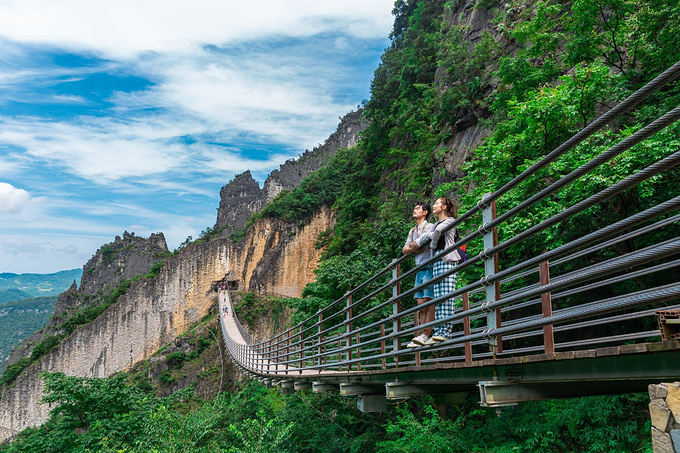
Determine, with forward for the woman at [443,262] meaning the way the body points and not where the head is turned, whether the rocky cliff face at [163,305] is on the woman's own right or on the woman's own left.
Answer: on the woman's own right

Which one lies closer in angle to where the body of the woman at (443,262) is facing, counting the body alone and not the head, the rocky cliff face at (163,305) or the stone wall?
the rocky cliff face

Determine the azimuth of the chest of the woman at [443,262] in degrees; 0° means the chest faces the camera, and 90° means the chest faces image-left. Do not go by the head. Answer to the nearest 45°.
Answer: approximately 90°

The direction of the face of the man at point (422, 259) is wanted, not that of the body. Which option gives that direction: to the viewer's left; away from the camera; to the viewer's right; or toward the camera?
to the viewer's left

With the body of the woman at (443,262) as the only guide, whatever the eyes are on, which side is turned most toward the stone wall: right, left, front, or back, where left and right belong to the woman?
left

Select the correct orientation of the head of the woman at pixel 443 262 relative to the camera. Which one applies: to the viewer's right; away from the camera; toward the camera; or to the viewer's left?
to the viewer's left
